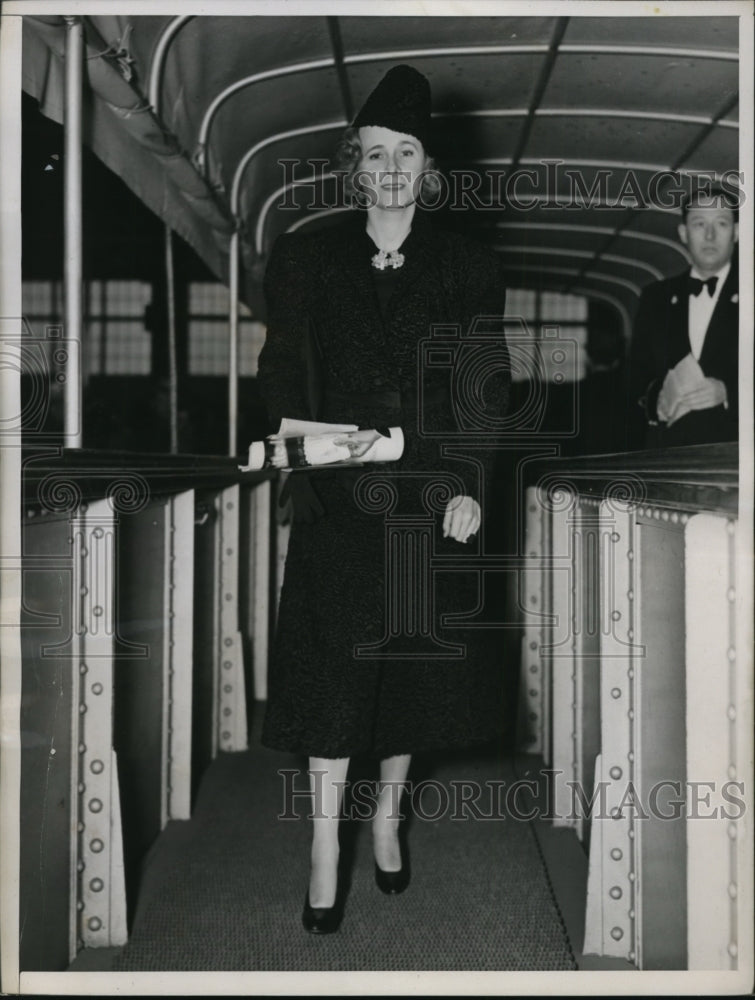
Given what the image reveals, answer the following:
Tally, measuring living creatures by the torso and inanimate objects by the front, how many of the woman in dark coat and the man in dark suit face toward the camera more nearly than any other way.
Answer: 2

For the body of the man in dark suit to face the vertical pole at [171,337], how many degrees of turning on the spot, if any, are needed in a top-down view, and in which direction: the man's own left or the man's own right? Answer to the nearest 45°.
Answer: approximately 90° to the man's own right

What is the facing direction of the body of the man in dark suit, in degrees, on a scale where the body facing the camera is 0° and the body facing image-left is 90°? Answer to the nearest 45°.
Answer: approximately 0°

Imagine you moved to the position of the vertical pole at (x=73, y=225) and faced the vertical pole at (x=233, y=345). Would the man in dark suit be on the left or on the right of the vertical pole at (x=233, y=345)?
right

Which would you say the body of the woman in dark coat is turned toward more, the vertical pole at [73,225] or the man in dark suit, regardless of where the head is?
the vertical pole

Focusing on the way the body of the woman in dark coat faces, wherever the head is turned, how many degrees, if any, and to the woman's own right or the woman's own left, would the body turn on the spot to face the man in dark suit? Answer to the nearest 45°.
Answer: approximately 135° to the woman's own left

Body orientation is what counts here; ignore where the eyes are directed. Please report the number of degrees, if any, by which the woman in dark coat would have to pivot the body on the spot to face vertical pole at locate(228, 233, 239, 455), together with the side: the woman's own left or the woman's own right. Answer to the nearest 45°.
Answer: approximately 135° to the woman's own right

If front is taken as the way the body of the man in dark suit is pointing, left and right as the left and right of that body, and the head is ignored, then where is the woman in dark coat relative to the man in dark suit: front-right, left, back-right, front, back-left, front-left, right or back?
front-right

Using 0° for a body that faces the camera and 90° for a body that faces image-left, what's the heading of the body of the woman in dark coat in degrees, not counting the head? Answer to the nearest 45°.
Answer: approximately 0°
